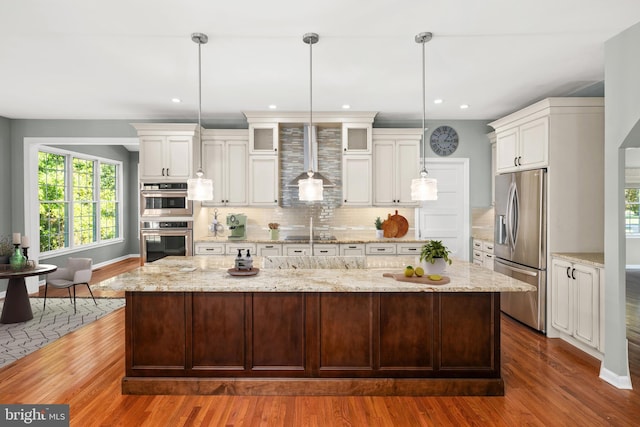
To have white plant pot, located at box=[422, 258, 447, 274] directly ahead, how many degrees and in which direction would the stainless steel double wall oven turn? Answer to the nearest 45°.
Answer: approximately 45° to its left

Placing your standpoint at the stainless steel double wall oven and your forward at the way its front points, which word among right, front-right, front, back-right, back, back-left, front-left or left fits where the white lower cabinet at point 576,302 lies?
front-left

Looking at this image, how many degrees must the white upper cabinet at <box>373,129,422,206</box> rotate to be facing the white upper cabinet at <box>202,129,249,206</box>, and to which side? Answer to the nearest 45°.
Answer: approximately 90° to its right

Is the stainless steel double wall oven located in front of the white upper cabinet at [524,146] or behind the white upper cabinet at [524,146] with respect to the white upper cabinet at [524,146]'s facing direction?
in front

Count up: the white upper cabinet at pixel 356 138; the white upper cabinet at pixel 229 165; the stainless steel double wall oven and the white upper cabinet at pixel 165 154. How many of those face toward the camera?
4

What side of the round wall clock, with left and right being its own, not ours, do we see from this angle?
front

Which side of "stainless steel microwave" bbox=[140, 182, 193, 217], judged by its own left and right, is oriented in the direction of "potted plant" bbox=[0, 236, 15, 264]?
right

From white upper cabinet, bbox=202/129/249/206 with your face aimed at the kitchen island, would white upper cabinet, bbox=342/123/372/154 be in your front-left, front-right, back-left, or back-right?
front-left

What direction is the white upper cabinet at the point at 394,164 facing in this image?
toward the camera

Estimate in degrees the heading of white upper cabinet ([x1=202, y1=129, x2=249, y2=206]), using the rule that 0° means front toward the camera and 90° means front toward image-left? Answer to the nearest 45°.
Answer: approximately 0°

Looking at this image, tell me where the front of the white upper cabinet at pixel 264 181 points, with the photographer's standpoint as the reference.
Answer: facing the viewer

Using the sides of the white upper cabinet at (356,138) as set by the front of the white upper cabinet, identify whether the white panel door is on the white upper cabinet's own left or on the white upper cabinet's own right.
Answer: on the white upper cabinet's own left

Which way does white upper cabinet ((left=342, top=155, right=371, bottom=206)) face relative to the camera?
toward the camera

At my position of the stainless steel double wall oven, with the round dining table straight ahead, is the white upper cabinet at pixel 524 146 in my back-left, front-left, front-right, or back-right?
back-left

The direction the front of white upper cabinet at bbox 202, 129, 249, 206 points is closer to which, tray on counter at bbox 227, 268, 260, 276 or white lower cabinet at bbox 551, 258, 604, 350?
the tray on counter
